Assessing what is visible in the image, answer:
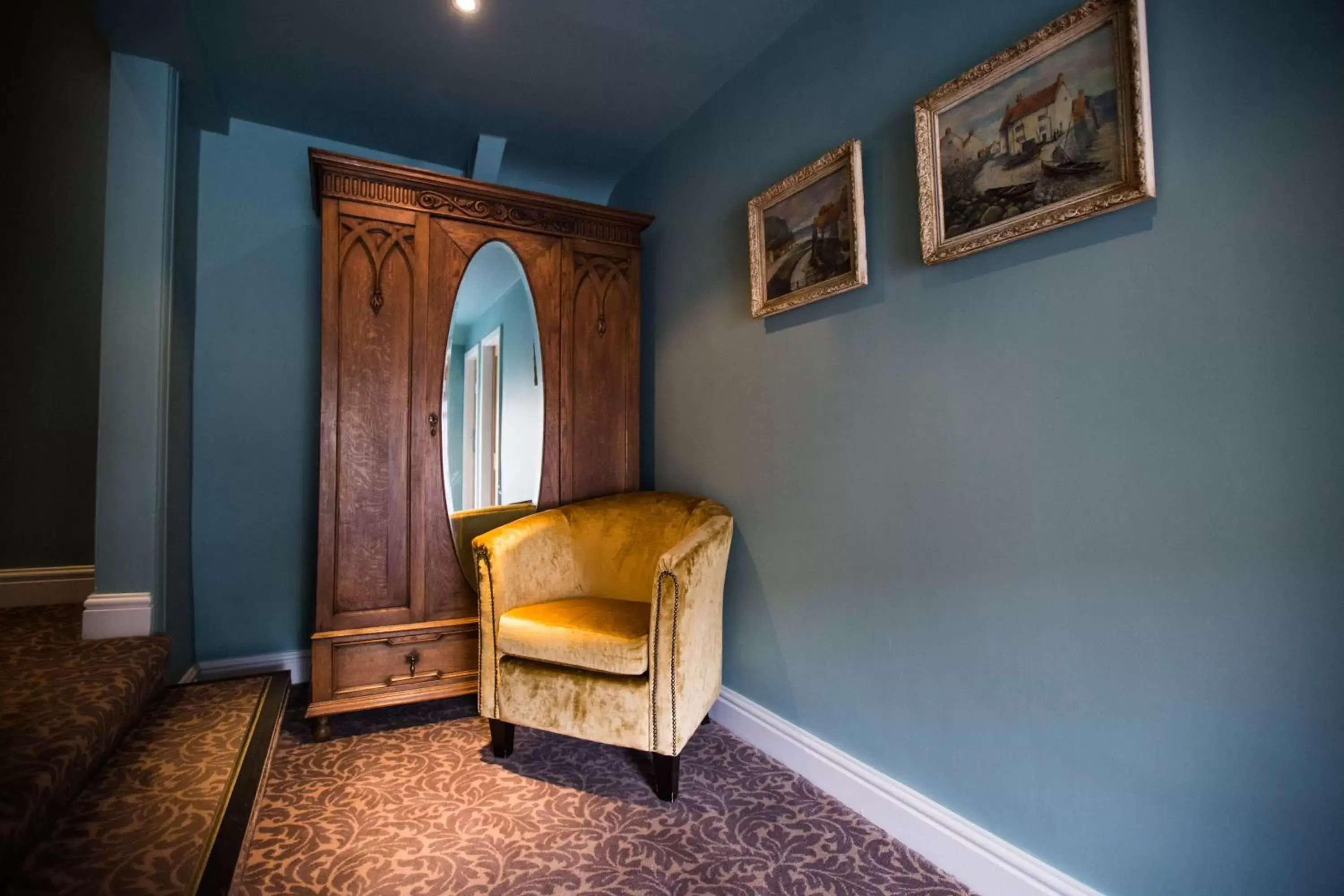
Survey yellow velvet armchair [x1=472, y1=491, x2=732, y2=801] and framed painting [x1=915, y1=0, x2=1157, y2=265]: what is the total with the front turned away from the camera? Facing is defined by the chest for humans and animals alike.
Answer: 0

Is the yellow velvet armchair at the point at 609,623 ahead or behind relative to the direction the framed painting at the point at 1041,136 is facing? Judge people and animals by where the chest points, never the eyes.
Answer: ahead

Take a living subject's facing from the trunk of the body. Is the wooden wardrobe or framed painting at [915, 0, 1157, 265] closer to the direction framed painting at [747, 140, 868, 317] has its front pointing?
the wooden wardrobe

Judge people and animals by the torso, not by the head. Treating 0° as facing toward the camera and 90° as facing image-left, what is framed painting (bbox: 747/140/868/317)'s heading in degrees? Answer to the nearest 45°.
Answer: approximately 45°

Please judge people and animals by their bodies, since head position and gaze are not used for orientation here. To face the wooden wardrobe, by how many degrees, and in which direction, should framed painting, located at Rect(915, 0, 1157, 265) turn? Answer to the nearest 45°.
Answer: approximately 45° to its right

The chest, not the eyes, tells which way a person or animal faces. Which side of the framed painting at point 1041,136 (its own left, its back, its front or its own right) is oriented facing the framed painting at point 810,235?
right

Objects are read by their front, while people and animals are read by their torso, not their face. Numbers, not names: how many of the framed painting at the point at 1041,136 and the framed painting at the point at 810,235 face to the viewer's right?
0

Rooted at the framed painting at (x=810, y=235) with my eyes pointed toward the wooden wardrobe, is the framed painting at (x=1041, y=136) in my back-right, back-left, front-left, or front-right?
back-left

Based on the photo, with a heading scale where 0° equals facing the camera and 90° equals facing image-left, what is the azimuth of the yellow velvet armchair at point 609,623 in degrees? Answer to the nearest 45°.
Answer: approximately 45°

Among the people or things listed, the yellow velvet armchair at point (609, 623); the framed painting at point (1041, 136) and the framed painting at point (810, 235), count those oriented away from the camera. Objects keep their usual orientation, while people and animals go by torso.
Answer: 0

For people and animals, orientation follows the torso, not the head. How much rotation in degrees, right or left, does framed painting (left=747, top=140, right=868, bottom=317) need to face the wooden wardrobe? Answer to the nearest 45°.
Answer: approximately 45° to its right

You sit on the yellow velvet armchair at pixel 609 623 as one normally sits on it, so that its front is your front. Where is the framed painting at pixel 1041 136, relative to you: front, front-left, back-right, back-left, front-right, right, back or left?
left
